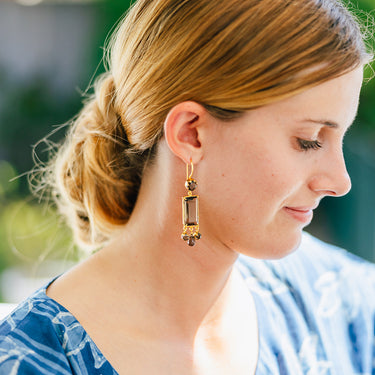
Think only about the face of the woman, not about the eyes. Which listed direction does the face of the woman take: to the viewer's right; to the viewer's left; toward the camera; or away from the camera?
to the viewer's right

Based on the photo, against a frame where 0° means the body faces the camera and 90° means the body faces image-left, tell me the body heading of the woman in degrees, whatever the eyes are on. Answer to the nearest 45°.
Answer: approximately 315°
